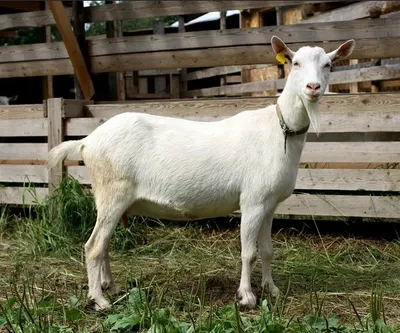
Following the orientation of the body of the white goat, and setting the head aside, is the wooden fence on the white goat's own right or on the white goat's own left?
on the white goat's own left

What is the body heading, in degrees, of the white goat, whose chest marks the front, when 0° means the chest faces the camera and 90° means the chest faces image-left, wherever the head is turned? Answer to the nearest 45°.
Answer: approximately 270°
